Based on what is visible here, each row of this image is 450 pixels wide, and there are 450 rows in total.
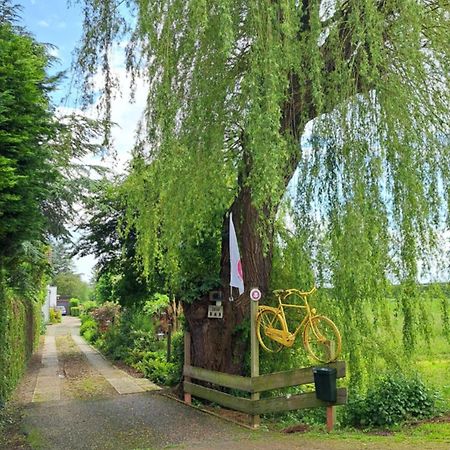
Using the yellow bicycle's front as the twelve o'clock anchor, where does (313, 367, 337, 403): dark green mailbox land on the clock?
The dark green mailbox is roughly at 1 o'clock from the yellow bicycle.

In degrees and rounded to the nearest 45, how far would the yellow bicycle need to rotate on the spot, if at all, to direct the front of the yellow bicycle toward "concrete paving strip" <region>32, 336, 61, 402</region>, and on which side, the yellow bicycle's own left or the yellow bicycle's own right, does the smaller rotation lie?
approximately 180°

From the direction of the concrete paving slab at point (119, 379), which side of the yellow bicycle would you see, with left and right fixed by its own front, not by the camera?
back

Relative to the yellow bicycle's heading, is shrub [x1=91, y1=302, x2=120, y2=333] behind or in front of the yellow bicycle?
behind

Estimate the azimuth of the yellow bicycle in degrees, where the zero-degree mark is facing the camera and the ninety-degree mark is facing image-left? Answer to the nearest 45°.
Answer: approximately 315°

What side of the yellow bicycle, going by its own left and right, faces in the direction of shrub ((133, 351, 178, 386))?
back

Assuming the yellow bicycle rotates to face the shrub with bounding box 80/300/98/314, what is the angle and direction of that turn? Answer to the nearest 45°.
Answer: approximately 180°
